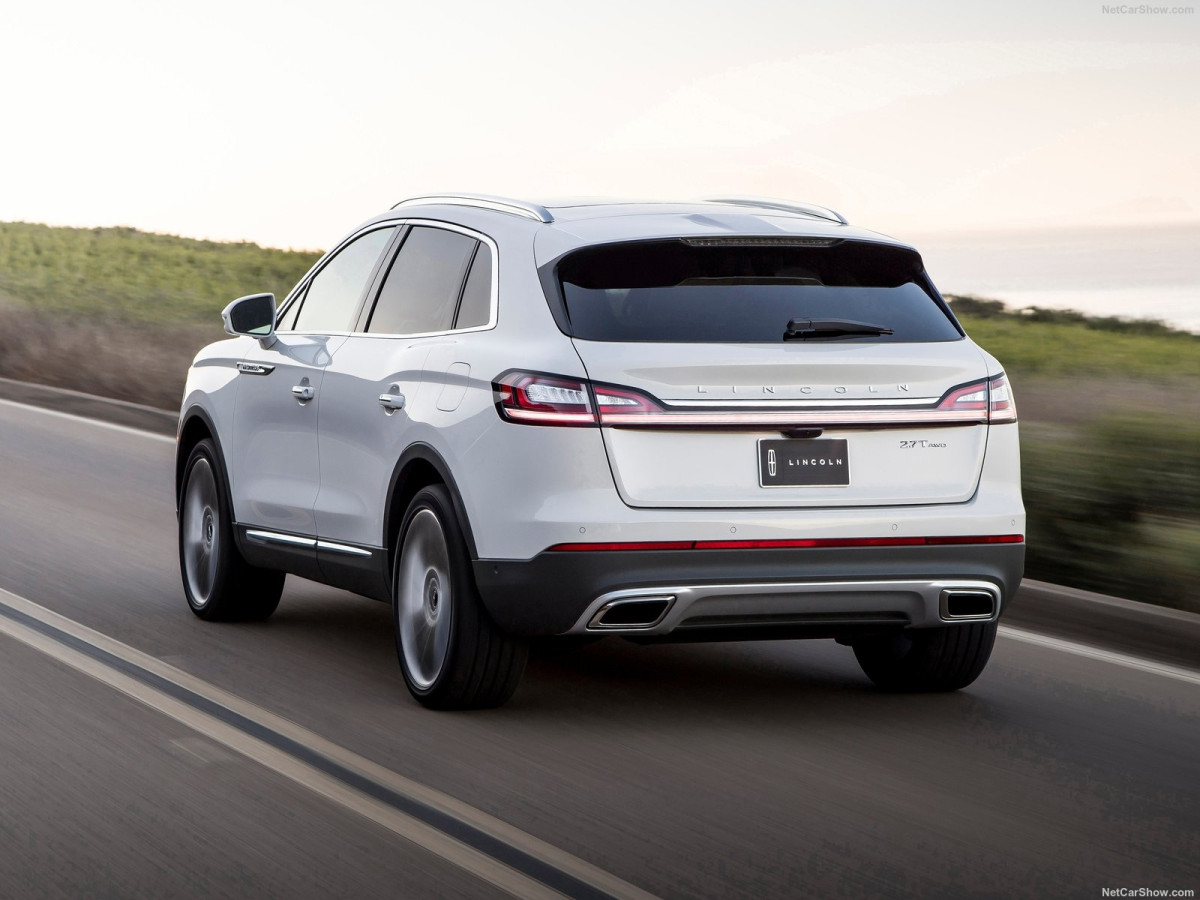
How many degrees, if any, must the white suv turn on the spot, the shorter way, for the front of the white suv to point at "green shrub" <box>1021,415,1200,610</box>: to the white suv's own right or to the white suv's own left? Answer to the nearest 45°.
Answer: approximately 90° to the white suv's own right

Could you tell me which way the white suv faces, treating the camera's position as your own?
facing away from the viewer and to the left of the viewer
